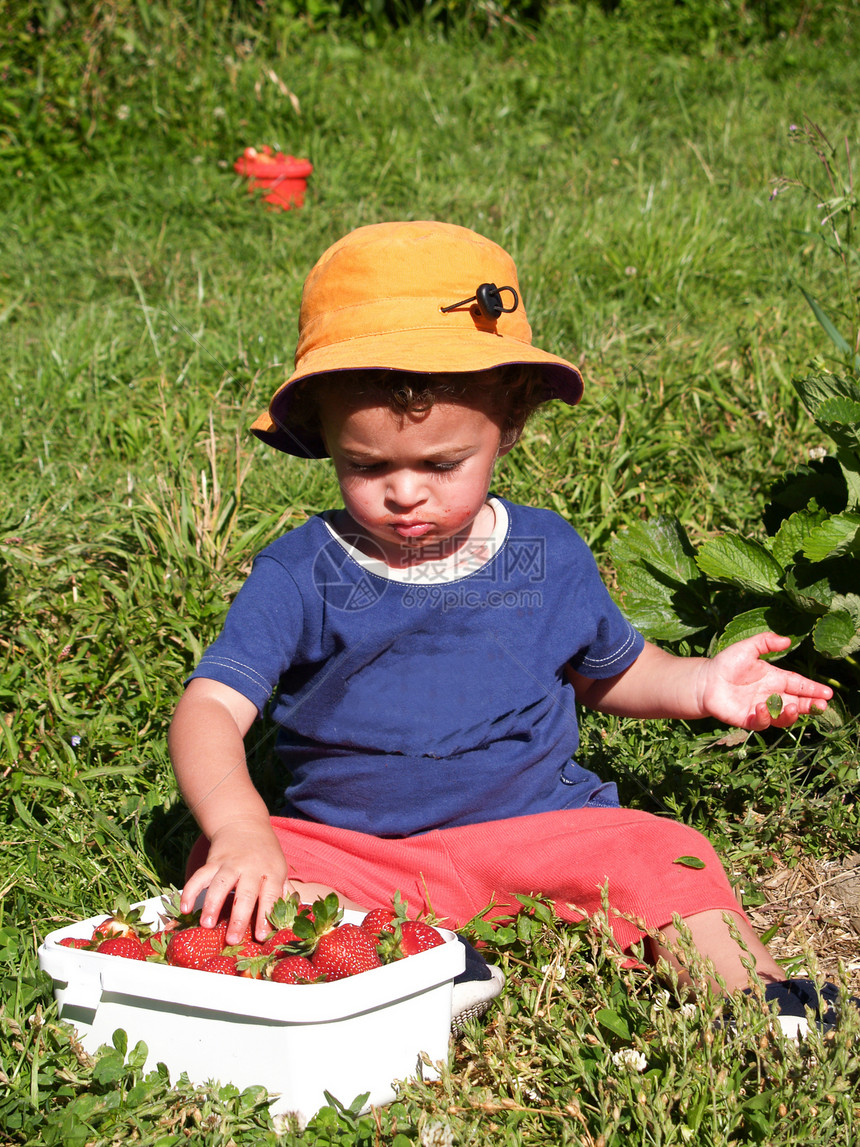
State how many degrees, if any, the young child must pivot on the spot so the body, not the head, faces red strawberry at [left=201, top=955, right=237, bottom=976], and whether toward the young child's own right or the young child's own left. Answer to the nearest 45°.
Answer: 0° — they already face it

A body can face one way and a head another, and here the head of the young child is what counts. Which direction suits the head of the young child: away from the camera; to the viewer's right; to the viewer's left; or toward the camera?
toward the camera

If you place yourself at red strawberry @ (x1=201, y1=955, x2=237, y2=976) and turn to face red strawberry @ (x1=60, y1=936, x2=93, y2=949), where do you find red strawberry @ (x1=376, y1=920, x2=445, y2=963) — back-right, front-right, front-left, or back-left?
back-right

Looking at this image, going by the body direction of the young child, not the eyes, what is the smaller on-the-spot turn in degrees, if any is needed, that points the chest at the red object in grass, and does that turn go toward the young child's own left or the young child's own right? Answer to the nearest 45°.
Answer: approximately 180°

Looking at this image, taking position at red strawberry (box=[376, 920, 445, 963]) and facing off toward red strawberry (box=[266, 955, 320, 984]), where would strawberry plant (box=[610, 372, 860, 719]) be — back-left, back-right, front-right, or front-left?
back-right

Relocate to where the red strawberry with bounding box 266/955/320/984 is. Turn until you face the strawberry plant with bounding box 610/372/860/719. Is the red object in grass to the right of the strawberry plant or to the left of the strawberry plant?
left

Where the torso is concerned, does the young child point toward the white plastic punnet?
yes

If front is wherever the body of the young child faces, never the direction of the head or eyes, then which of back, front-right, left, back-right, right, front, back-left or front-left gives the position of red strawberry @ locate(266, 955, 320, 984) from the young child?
front

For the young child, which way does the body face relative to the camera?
toward the camera
